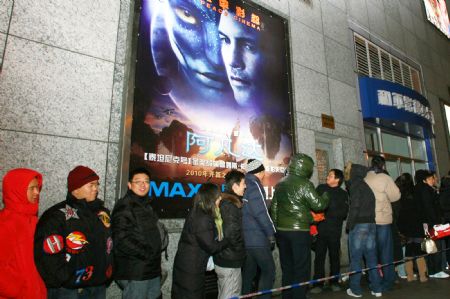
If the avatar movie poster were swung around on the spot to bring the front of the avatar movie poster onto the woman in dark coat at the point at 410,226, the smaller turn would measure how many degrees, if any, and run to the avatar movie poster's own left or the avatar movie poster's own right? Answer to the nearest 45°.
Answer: approximately 45° to the avatar movie poster's own left

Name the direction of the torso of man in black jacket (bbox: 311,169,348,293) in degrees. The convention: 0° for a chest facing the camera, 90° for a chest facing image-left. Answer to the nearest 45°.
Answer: approximately 45°

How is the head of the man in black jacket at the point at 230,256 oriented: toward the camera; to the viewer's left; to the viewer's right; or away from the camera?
to the viewer's right

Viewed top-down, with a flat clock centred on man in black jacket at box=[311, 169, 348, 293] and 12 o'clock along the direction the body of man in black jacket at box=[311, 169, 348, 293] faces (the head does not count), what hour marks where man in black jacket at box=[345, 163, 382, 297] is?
man in black jacket at box=[345, 163, 382, 297] is roughly at 9 o'clock from man in black jacket at box=[311, 169, 348, 293].

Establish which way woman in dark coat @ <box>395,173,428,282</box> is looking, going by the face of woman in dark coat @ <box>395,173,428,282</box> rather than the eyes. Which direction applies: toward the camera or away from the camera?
away from the camera

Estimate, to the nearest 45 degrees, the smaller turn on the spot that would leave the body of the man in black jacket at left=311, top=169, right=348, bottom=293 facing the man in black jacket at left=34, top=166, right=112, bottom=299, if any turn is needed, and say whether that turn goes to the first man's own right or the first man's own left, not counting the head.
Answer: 0° — they already face them
